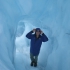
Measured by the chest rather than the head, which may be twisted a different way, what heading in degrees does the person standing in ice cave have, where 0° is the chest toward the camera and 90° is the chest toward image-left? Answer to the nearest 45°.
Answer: approximately 0°
